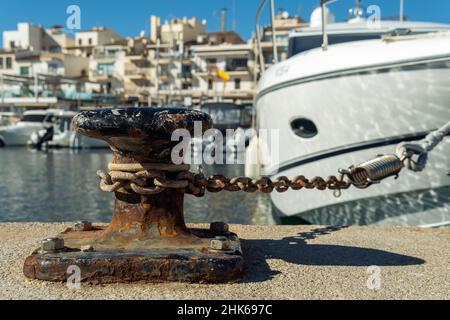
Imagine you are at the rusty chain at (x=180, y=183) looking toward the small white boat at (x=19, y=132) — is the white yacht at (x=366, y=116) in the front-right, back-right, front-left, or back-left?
front-right

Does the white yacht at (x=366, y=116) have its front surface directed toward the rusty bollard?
no

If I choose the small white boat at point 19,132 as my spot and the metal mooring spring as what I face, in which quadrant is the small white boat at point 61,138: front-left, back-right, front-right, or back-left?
front-left

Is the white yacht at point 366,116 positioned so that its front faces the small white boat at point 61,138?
no
